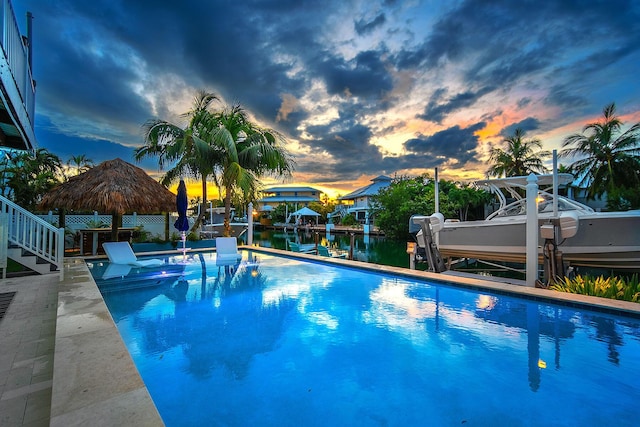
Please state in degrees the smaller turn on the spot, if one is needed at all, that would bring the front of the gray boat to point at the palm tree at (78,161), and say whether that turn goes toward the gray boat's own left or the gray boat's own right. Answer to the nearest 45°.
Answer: approximately 180°

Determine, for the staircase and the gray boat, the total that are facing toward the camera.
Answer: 0

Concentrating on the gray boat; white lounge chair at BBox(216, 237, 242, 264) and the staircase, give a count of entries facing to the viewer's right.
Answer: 2

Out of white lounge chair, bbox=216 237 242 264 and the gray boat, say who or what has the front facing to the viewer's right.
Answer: the gray boat

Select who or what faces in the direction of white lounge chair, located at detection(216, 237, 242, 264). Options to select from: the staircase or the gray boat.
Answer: the staircase

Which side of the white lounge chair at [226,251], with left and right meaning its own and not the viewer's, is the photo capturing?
front

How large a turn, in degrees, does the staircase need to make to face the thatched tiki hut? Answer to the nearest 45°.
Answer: approximately 45° to its left

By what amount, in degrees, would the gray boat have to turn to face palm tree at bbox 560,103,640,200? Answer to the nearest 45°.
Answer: approximately 90° to its left

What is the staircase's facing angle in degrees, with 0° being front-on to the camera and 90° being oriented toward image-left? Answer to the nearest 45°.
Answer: approximately 270°

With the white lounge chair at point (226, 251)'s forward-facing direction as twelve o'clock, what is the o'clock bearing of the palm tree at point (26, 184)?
The palm tree is roughly at 4 o'clock from the white lounge chair.

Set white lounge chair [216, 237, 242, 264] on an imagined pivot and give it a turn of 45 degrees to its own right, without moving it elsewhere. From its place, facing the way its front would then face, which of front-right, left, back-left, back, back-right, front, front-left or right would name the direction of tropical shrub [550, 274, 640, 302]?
left
